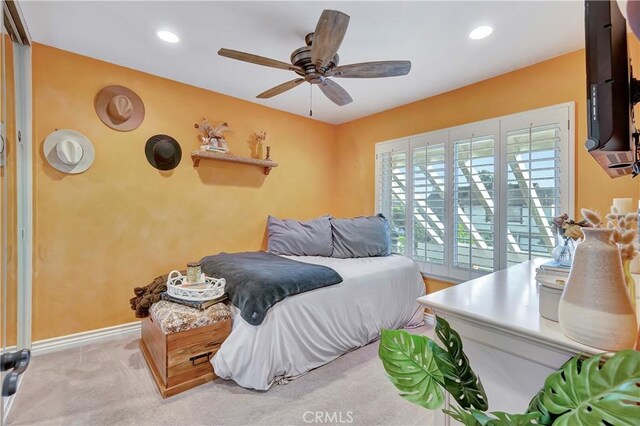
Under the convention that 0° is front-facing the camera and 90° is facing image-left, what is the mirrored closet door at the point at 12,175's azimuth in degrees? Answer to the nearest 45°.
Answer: approximately 270°

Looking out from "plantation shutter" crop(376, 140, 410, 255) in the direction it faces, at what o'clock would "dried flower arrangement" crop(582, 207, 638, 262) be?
The dried flower arrangement is roughly at 10 o'clock from the plantation shutter.

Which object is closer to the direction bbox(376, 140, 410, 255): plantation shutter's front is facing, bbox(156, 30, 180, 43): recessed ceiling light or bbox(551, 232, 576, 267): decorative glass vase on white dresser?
the recessed ceiling light

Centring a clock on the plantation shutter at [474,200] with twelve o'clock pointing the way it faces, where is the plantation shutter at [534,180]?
the plantation shutter at [534,180] is roughly at 8 o'clock from the plantation shutter at [474,200].

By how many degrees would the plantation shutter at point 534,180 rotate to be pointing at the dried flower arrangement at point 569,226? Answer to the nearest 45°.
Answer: approximately 45° to its left

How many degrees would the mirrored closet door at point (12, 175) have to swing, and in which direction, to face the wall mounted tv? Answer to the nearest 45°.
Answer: approximately 45° to its right

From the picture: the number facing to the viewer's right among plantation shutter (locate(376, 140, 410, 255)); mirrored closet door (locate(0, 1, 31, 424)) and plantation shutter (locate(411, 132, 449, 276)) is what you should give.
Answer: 1

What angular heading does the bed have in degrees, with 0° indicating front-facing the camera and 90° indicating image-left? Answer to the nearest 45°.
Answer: approximately 45°

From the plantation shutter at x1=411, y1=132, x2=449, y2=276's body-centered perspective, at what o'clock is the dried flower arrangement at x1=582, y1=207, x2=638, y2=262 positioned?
The dried flower arrangement is roughly at 10 o'clock from the plantation shutter.

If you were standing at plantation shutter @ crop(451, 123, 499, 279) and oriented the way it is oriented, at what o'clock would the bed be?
The bed is roughly at 12 o'clock from the plantation shutter.

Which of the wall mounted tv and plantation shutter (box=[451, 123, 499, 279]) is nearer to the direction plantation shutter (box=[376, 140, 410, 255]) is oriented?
the wall mounted tv
